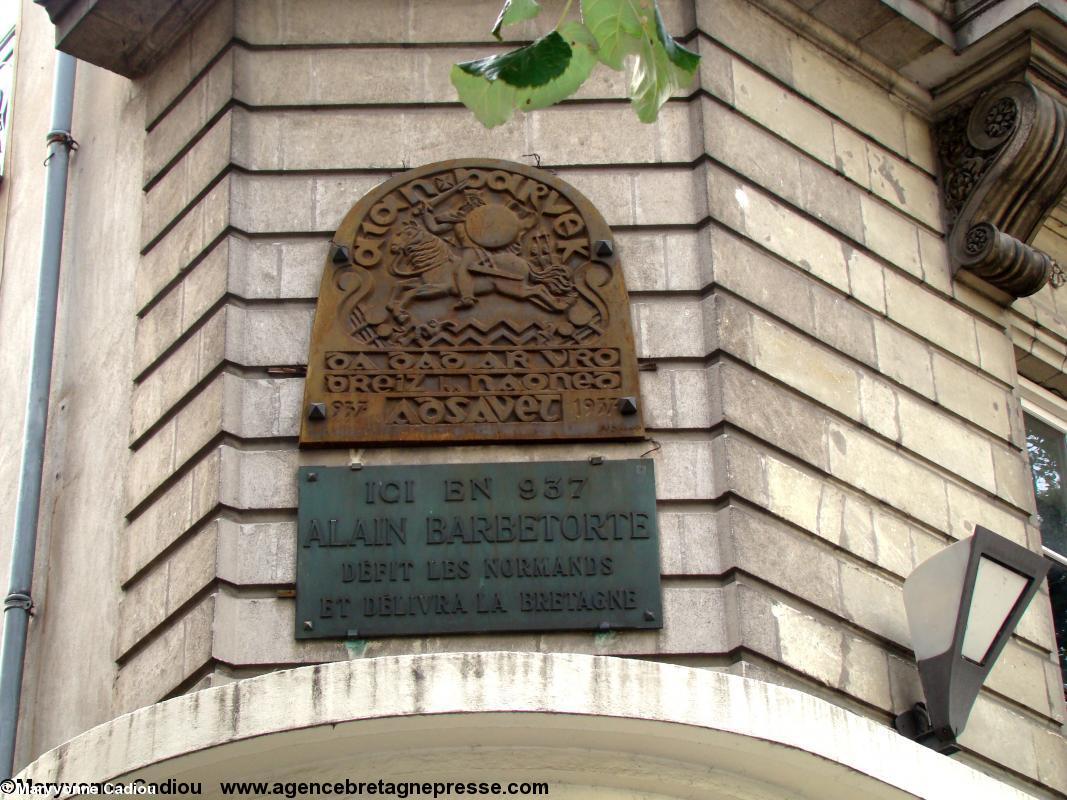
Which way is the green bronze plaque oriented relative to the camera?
toward the camera

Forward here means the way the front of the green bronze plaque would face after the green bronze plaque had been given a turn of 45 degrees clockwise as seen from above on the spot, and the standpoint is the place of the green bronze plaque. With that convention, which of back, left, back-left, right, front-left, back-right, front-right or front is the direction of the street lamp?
back-left

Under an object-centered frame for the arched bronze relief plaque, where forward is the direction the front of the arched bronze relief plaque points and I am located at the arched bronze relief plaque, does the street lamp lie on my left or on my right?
on my left

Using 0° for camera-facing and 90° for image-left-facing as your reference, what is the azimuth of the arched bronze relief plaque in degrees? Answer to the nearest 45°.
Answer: approximately 0°

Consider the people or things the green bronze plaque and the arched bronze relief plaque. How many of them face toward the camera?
2

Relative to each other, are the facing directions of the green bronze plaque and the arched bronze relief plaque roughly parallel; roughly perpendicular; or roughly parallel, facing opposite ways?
roughly parallel

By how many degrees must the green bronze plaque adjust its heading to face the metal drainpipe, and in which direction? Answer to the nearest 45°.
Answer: approximately 135° to its right
